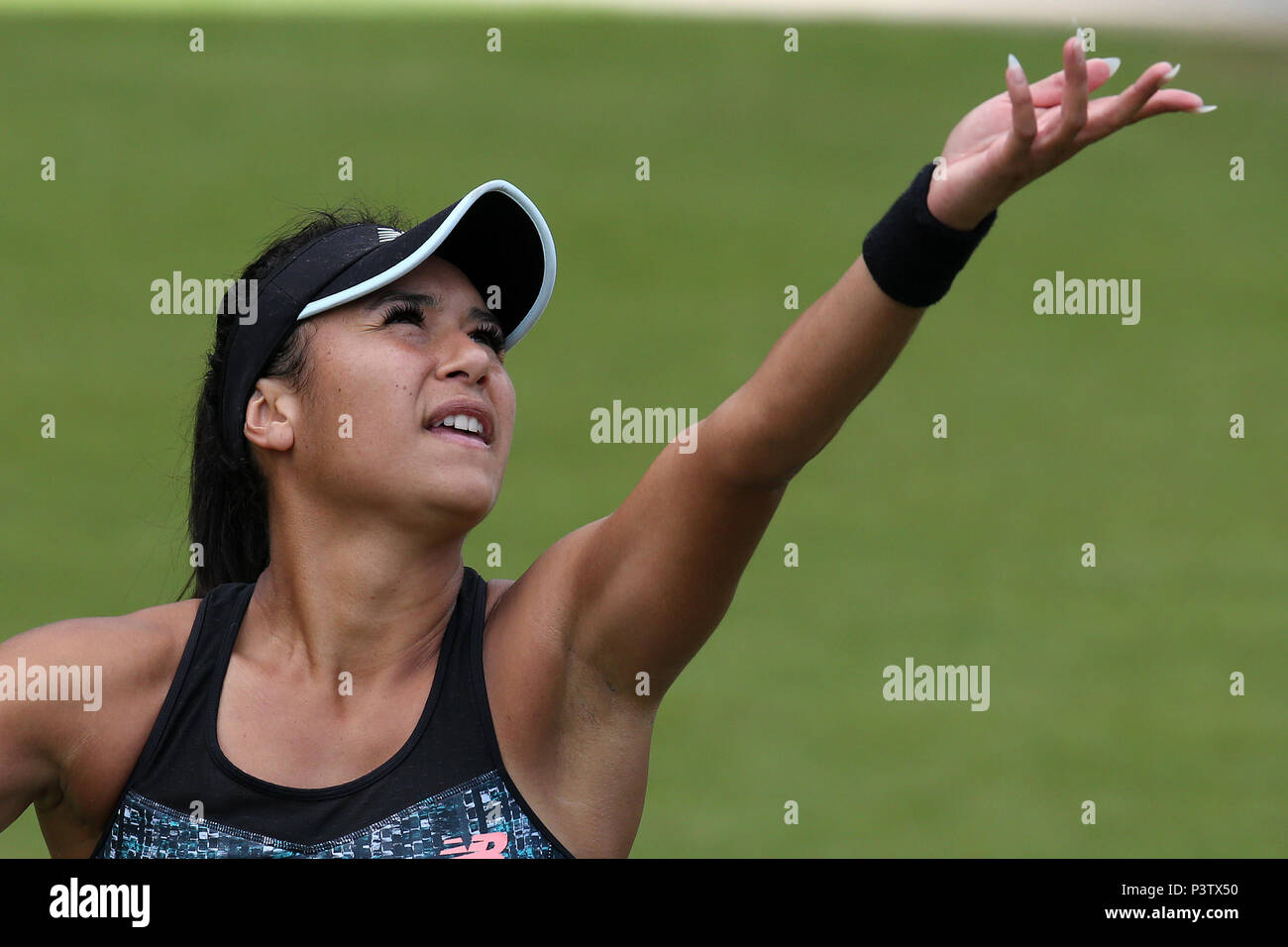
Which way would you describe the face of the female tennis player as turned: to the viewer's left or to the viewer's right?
to the viewer's right

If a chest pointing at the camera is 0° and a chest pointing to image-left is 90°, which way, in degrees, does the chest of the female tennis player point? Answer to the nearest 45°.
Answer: approximately 0°
